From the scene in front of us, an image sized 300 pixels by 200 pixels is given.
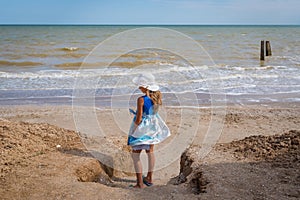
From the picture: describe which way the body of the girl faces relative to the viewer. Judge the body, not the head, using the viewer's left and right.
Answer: facing away from the viewer and to the left of the viewer
